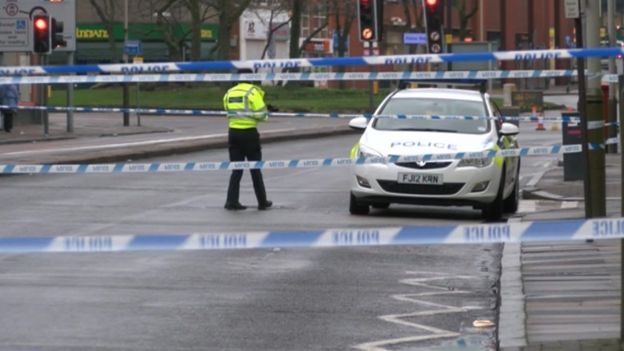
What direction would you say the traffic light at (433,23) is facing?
toward the camera

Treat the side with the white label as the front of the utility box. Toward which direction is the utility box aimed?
toward the camera

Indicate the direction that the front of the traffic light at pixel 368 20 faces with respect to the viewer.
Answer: facing the viewer

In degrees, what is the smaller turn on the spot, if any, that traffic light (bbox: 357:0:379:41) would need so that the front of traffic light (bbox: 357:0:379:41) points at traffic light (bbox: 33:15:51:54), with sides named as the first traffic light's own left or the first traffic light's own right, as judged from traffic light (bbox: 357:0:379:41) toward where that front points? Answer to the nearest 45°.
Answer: approximately 90° to the first traffic light's own right

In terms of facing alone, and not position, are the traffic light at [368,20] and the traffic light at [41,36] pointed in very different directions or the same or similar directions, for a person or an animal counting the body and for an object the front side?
same or similar directions

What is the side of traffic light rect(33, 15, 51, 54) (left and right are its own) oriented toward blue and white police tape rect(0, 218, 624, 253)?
front

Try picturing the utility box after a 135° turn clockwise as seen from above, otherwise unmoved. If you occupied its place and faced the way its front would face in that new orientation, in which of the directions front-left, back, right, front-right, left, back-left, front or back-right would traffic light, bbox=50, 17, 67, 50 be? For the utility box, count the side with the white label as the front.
front

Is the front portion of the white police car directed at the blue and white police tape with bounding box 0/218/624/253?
yes

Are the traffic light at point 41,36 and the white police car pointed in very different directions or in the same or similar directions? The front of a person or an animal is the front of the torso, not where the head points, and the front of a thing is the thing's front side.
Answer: same or similar directions

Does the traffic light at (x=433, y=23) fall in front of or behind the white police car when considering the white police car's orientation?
behind

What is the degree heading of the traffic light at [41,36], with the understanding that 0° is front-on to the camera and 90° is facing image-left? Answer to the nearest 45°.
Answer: approximately 0°
